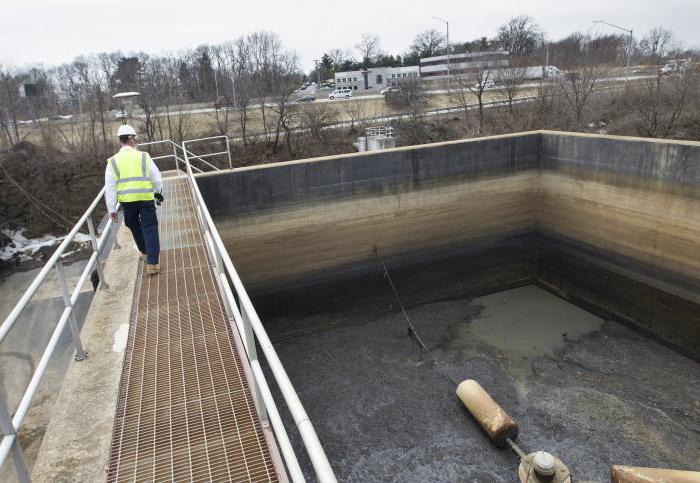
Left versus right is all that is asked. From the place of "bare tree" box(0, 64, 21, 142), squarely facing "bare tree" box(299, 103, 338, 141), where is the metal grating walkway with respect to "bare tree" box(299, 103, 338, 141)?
right

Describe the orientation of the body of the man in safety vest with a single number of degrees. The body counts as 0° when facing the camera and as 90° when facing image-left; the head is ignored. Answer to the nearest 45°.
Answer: approximately 180°

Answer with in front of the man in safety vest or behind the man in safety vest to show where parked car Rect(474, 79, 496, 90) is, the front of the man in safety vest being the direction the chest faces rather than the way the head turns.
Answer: in front

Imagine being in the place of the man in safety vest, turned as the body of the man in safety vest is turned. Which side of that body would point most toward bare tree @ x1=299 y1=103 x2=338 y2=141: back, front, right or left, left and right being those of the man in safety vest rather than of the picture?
front

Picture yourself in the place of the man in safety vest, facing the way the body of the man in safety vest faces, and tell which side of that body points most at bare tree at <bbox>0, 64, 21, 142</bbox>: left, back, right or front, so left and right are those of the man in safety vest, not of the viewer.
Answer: front

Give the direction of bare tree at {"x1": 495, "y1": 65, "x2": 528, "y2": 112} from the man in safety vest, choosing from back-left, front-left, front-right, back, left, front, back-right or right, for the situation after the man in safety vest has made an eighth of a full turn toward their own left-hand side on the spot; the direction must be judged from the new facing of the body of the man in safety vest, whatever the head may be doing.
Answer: right

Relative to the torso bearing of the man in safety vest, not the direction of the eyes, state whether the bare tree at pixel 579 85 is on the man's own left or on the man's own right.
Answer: on the man's own right

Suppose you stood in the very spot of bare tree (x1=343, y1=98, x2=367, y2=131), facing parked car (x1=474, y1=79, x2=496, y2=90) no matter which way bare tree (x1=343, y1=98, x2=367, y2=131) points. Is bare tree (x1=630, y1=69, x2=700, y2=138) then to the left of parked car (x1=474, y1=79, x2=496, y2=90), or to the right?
right

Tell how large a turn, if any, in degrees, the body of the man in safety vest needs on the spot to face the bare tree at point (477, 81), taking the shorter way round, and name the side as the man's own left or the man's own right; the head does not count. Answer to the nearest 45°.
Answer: approximately 45° to the man's own right

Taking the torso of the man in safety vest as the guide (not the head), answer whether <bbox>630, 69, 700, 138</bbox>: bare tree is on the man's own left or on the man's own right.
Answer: on the man's own right
